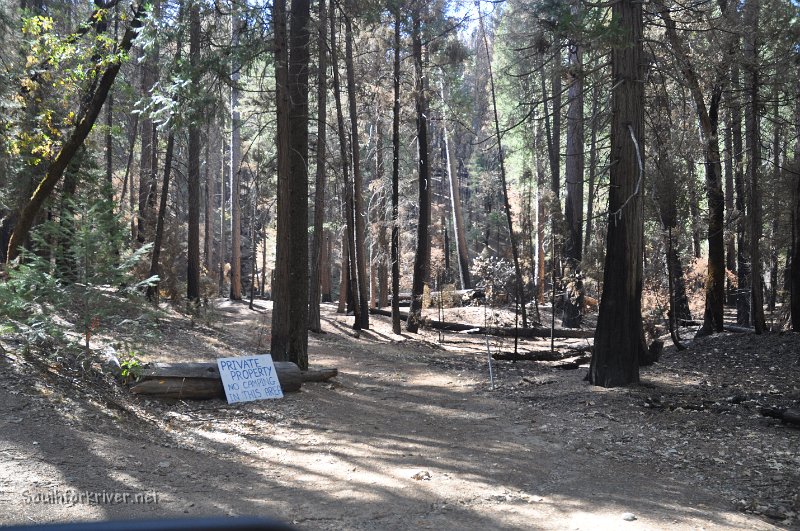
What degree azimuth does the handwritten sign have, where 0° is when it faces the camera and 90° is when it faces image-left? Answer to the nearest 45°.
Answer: approximately 0°

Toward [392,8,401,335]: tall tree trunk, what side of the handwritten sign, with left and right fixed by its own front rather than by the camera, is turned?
back

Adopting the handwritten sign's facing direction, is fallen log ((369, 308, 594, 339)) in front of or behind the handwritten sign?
behind

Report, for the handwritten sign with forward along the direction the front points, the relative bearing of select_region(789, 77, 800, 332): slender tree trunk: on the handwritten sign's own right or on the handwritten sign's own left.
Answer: on the handwritten sign's own left

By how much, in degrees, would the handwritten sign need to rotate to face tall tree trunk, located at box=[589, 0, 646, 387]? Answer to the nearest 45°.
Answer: approximately 90° to its left

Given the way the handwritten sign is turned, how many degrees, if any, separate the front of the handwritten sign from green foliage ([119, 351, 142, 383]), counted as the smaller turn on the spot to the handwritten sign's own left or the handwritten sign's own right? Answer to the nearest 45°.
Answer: approximately 45° to the handwritten sign's own right

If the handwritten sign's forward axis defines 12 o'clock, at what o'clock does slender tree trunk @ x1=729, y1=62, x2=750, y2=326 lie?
The slender tree trunk is roughly at 8 o'clock from the handwritten sign.

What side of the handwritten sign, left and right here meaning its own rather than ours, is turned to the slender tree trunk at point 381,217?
back

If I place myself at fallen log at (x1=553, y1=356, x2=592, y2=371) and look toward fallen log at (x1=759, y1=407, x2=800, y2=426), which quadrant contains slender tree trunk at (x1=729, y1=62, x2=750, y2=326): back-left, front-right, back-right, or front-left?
back-left

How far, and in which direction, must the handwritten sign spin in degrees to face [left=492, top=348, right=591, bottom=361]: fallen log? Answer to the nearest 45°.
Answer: approximately 135° to its left

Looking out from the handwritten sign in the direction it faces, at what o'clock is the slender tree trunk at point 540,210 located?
The slender tree trunk is roughly at 7 o'clock from the handwritten sign.

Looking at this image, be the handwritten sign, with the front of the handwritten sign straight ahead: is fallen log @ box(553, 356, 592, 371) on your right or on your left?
on your left

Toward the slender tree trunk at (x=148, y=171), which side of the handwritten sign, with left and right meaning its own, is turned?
back

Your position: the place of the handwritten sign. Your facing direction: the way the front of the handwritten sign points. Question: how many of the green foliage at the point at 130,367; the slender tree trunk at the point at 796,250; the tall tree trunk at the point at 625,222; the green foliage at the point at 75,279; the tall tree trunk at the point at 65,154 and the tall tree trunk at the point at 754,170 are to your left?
3

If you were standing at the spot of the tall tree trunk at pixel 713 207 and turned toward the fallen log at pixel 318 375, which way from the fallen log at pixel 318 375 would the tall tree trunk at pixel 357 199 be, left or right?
right
